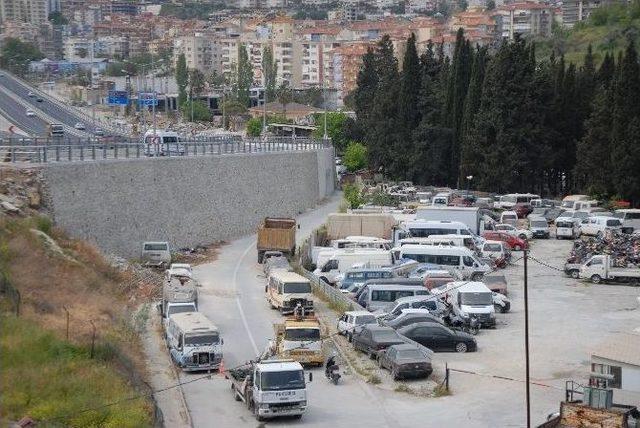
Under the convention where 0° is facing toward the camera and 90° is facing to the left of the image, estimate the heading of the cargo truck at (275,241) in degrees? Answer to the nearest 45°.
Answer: approximately 180°

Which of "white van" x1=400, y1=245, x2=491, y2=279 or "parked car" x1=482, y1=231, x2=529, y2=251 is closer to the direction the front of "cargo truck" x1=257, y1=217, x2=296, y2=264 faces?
the parked car

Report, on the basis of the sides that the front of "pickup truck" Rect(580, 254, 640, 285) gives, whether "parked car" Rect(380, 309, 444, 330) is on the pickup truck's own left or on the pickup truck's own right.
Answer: on the pickup truck's own left

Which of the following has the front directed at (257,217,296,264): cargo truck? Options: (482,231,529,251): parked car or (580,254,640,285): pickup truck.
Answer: the pickup truck

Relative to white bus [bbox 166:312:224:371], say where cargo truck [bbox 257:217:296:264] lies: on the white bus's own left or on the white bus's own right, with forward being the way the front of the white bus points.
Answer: on the white bus's own left

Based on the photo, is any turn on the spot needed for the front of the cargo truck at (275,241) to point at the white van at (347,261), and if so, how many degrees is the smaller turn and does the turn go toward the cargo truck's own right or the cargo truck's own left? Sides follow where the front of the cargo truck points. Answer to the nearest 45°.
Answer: approximately 135° to the cargo truck's own right
